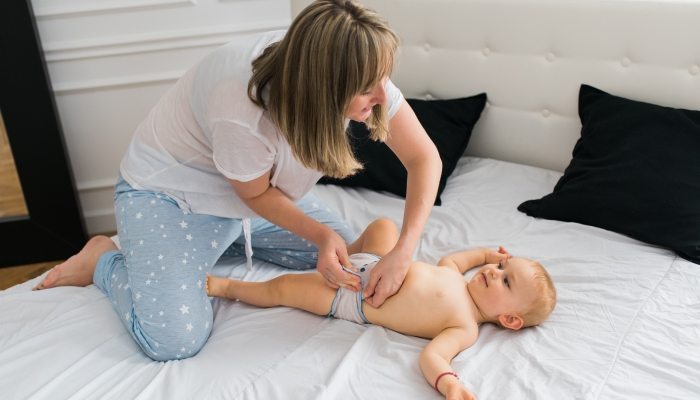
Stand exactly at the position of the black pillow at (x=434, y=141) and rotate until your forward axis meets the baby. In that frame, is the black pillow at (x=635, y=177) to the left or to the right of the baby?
left

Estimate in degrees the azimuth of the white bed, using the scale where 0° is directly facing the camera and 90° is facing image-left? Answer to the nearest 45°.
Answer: approximately 45°
